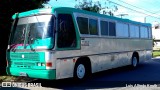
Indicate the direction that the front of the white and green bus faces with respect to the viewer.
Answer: facing the viewer and to the left of the viewer

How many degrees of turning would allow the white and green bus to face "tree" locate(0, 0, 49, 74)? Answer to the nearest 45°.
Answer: approximately 90° to its right
